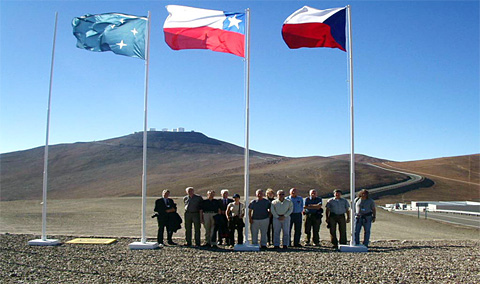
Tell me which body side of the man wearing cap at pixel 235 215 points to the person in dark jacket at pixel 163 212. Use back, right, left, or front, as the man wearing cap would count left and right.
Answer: right

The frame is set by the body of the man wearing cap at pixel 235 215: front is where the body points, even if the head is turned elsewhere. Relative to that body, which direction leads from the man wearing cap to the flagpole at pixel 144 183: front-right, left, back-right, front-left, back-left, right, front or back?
right

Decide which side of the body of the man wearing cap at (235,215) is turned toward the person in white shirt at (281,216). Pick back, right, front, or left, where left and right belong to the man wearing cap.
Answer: left

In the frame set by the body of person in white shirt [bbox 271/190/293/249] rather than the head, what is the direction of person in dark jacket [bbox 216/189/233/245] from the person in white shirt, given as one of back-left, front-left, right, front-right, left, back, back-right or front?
right

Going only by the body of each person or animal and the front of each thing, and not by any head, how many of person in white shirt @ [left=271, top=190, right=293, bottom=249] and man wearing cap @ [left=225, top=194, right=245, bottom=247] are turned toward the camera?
2

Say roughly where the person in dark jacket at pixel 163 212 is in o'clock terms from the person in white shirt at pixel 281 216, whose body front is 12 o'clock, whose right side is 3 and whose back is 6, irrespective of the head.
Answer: The person in dark jacket is roughly at 3 o'clock from the person in white shirt.

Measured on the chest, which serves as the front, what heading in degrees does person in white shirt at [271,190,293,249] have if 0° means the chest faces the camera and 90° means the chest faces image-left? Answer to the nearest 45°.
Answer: approximately 0°

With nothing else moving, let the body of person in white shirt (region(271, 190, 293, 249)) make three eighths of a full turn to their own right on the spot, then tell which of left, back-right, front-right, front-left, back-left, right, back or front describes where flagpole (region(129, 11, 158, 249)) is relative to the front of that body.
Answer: front-left
